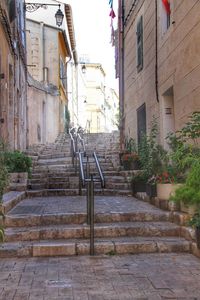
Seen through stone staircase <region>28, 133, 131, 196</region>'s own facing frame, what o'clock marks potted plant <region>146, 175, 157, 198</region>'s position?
The potted plant is roughly at 11 o'clock from the stone staircase.

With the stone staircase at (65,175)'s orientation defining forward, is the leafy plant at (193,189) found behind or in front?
in front

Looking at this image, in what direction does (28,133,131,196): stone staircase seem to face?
toward the camera

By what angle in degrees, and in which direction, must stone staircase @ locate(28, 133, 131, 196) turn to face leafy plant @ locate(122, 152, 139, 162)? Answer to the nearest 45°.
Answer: approximately 90° to its left

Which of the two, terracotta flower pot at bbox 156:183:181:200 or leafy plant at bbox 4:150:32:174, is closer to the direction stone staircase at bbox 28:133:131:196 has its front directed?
the terracotta flower pot

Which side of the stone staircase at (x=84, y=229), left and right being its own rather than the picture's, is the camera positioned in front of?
front
